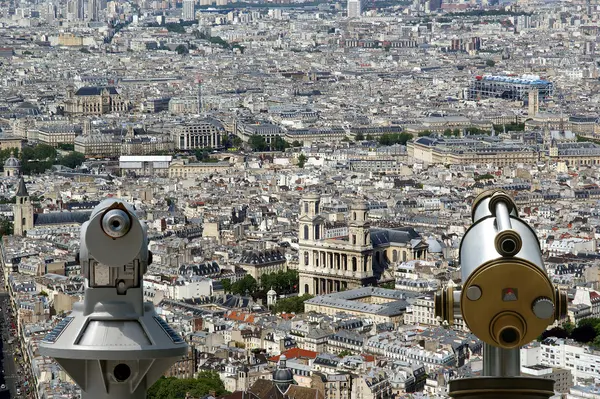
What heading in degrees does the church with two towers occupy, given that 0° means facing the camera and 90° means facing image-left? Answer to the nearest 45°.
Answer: approximately 45°

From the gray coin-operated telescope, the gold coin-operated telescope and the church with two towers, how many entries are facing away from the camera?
2

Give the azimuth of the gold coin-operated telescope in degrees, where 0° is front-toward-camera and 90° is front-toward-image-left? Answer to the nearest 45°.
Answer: approximately 180°

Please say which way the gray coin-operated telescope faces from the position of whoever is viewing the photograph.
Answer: facing away from the viewer

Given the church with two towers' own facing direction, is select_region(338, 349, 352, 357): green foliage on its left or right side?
on its left

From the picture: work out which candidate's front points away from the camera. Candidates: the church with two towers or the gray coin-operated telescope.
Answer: the gray coin-operated telescope

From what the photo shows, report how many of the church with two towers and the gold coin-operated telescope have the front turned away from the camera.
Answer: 1
